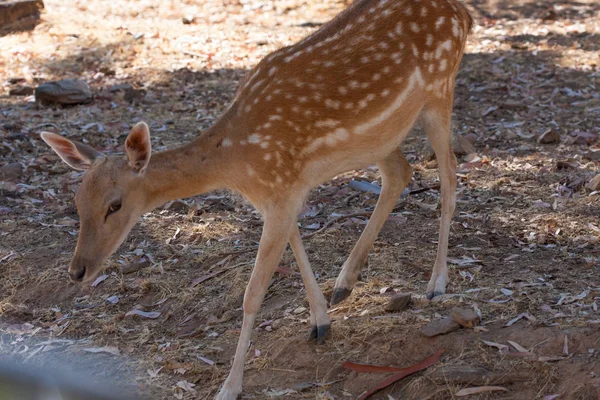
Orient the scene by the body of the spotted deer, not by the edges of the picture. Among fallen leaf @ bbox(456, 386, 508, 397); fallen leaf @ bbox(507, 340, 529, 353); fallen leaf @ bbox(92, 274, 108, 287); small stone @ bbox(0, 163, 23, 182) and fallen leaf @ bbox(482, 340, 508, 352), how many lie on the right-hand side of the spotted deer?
2

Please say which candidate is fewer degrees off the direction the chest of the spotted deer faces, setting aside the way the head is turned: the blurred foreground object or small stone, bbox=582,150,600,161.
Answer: the blurred foreground object

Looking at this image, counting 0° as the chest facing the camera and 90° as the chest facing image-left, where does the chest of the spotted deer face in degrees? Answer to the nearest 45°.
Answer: approximately 45°

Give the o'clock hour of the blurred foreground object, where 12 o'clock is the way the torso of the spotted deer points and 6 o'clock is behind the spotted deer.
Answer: The blurred foreground object is roughly at 11 o'clock from the spotted deer.

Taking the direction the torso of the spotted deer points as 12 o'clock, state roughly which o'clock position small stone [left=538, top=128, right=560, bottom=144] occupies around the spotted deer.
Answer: The small stone is roughly at 6 o'clock from the spotted deer.

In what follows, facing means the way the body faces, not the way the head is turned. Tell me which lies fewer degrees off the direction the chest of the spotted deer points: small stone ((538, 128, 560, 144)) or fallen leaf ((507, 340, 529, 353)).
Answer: the fallen leaf

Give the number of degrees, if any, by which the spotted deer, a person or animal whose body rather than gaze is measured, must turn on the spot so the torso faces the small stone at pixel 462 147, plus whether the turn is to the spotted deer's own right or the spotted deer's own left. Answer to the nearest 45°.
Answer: approximately 180°

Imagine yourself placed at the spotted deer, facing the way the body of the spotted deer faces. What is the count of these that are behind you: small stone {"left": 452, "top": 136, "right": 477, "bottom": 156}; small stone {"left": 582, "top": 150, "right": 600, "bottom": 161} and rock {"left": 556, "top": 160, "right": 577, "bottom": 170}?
3

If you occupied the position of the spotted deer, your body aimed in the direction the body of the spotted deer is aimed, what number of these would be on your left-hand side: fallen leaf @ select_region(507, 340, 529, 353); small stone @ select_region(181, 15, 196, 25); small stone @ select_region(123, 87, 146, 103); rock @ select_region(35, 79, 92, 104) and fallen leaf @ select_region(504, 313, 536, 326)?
2

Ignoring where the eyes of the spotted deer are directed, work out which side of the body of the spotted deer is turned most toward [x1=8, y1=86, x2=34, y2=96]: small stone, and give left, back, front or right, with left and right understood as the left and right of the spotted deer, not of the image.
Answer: right

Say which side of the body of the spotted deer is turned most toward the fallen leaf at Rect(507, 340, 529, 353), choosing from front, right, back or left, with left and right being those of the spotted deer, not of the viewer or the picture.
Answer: left

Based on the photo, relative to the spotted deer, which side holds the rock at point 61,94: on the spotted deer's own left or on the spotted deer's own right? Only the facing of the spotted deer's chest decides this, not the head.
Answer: on the spotted deer's own right

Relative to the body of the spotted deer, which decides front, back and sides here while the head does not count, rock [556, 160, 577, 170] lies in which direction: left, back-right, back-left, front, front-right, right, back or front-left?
back

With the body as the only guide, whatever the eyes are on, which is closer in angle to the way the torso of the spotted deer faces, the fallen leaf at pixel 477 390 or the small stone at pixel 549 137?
the fallen leaf

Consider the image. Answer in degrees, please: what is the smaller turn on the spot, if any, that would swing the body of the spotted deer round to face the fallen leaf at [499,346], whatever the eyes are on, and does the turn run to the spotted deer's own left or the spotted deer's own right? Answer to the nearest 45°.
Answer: approximately 90° to the spotted deer's own left
